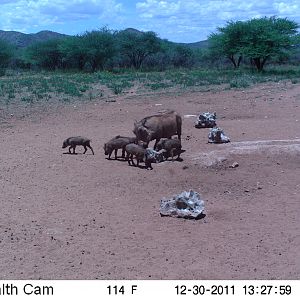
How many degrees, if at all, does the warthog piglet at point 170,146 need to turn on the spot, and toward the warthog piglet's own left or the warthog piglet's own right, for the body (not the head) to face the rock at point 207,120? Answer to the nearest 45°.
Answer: approximately 90° to the warthog piglet's own right

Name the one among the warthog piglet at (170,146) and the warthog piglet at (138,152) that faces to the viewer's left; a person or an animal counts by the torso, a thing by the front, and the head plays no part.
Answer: the warthog piglet at (170,146)

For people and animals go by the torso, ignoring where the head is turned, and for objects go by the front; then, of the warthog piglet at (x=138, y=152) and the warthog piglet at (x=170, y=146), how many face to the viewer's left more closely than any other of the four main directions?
1

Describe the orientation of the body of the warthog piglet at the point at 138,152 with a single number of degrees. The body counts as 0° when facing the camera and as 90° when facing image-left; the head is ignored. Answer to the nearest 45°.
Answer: approximately 315°

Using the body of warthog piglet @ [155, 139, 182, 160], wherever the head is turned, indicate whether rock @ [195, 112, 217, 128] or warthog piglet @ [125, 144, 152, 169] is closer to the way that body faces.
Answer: the warthog piglet

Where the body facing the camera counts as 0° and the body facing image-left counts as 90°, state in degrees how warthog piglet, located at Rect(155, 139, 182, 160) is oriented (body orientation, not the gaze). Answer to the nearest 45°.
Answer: approximately 90°

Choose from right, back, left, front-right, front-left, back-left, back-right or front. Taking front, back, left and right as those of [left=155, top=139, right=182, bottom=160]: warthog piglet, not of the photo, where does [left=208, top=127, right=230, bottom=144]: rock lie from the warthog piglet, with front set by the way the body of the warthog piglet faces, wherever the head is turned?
back-right
